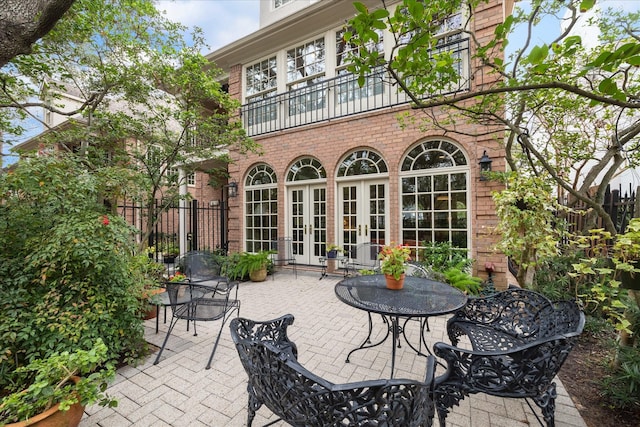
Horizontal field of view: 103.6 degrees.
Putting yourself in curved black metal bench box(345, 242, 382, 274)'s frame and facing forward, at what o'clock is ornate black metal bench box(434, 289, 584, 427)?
ornate black metal bench box(434, 289, 584, 427) is roughly at 10 o'clock from curved black metal bench box(345, 242, 382, 274).

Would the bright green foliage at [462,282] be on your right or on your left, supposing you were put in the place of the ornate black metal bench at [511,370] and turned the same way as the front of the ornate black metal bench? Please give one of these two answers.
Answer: on your right

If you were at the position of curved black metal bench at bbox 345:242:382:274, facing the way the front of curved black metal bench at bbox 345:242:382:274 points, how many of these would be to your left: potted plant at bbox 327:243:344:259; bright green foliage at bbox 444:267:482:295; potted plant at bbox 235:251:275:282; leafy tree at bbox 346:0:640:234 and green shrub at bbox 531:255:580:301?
3

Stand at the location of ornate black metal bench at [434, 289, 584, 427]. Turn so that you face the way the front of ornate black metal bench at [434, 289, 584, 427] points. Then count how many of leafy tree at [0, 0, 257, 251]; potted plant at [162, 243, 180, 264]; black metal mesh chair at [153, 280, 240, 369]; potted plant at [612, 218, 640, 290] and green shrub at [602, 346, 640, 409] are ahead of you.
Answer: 3

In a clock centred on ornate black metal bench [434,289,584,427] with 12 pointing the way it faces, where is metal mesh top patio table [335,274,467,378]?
The metal mesh top patio table is roughly at 1 o'clock from the ornate black metal bench.

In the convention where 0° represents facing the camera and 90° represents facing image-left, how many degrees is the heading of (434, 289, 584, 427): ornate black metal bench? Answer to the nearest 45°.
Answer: approximately 90°

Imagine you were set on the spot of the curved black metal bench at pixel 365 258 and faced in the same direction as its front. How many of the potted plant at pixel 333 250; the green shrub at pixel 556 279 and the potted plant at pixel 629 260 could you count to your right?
1

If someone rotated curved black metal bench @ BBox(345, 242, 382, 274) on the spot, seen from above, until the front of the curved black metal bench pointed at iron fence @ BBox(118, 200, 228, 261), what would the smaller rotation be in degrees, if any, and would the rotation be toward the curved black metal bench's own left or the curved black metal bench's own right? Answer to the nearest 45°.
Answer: approximately 45° to the curved black metal bench's own right
